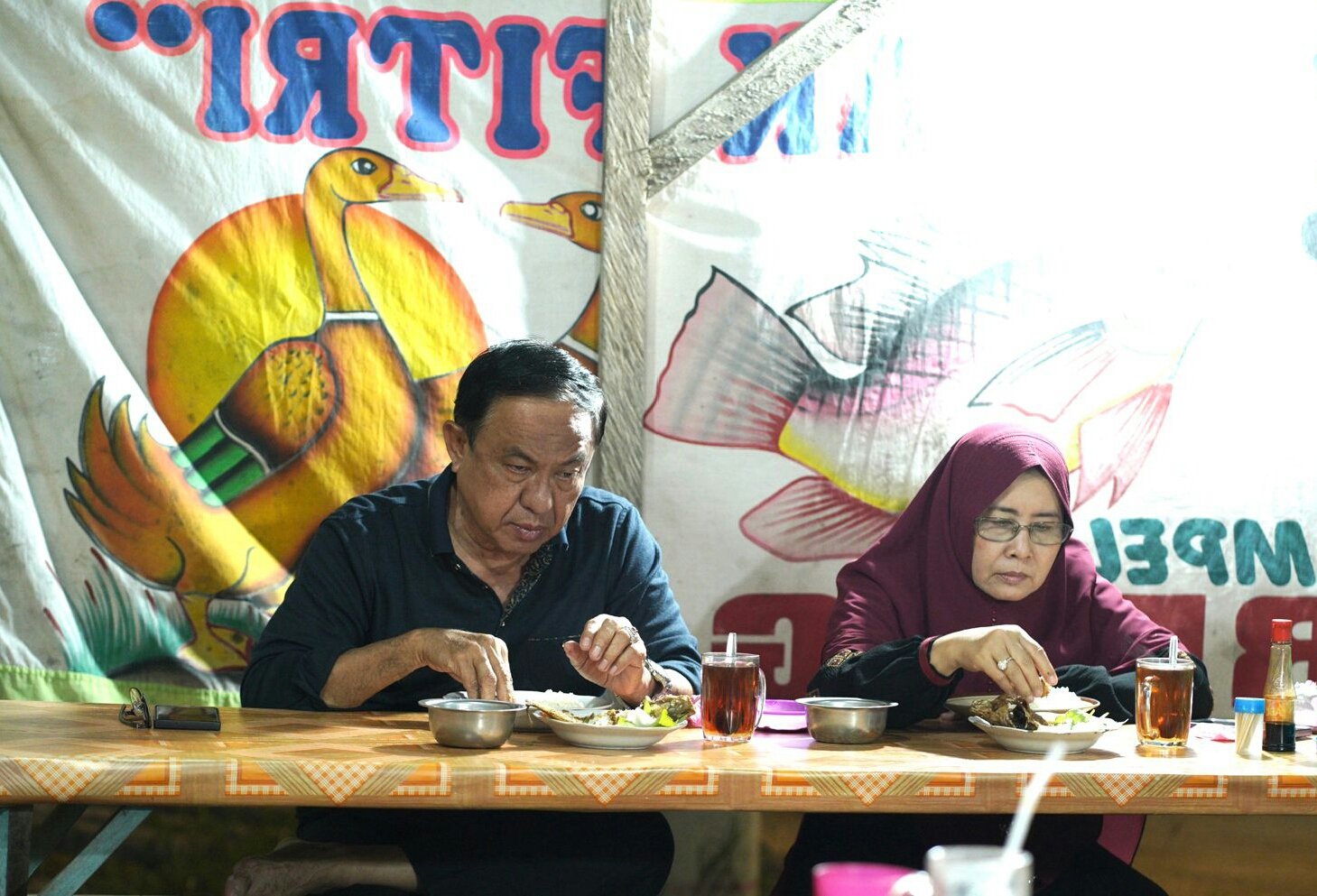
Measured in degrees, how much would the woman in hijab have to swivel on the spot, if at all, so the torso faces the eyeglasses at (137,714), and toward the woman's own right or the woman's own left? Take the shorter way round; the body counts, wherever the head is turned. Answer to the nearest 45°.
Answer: approximately 45° to the woman's own right

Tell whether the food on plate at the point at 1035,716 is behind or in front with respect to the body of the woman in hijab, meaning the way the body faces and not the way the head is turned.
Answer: in front

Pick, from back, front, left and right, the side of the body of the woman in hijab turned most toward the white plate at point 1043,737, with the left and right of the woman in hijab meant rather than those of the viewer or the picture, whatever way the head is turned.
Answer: front

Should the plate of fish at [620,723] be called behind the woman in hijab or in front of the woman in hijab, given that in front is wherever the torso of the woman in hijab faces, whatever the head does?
in front

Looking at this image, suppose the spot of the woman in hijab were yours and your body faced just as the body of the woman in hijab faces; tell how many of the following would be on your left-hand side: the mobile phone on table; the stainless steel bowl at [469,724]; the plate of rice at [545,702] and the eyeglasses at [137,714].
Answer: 0

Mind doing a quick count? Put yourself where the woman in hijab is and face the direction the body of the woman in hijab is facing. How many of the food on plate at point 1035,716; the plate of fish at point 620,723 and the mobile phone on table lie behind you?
0

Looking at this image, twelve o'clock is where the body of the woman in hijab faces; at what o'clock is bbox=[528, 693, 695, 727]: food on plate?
The food on plate is roughly at 1 o'clock from the woman in hijab.

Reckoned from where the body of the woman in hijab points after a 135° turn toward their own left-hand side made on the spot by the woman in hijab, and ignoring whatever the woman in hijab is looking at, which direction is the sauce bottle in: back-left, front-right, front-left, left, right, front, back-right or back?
right

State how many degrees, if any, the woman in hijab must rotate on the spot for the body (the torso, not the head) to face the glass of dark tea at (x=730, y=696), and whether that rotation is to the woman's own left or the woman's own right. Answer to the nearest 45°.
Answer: approximately 45° to the woman's own right

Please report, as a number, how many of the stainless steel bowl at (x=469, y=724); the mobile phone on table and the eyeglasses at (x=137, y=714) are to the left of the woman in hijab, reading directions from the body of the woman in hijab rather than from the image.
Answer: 0

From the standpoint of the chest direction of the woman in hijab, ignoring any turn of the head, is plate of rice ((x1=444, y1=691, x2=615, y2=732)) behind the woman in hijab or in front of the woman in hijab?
in front

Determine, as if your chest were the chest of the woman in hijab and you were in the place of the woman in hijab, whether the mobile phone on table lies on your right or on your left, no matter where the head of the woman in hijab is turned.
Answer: on your right

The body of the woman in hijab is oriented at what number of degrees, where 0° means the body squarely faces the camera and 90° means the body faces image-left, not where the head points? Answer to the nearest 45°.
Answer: approximately 0°

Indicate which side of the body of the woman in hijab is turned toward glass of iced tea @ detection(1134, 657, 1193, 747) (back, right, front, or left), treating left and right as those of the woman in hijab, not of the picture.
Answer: front

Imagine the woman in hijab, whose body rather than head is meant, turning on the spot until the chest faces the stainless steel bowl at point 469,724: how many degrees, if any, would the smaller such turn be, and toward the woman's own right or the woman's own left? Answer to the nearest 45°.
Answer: approximately 45° to the woman's own right
